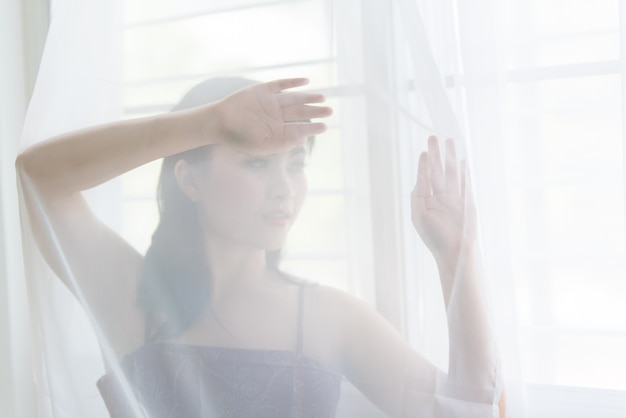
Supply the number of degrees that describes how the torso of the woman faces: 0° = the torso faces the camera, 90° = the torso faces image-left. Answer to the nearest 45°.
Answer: approximately 0°

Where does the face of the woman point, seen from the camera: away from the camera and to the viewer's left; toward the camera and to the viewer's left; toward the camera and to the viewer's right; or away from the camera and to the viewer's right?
toward the camera and to the viewer's right
